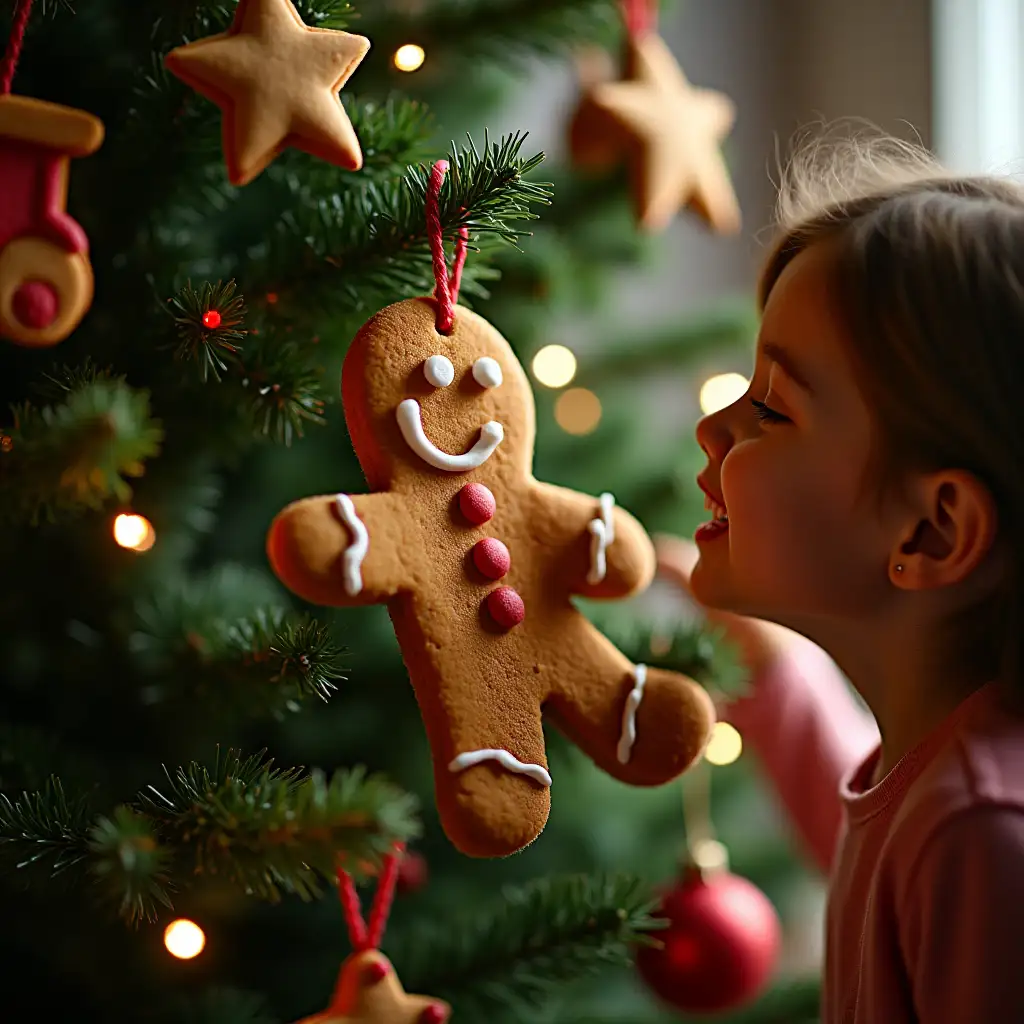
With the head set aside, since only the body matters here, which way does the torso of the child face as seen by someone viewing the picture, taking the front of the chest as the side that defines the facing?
to the viewer's left

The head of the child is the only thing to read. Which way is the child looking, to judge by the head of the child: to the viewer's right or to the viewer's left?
to the viewer's left

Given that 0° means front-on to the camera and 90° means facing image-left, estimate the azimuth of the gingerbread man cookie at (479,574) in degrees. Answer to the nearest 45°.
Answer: approximately 0°

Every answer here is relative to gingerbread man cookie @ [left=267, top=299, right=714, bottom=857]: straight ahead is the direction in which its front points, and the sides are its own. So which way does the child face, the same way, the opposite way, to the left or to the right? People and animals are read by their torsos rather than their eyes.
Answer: to the right
